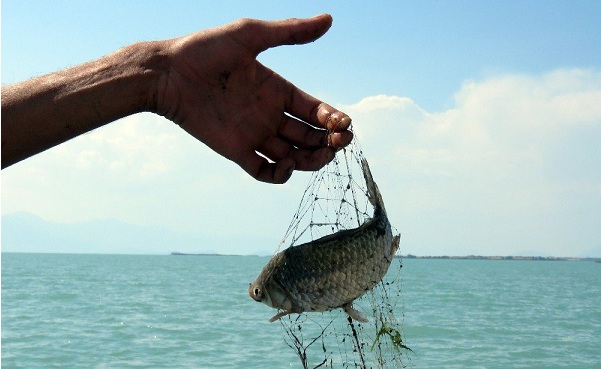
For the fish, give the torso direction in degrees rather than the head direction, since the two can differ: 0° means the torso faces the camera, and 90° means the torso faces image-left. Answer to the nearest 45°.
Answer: approximately 90°
